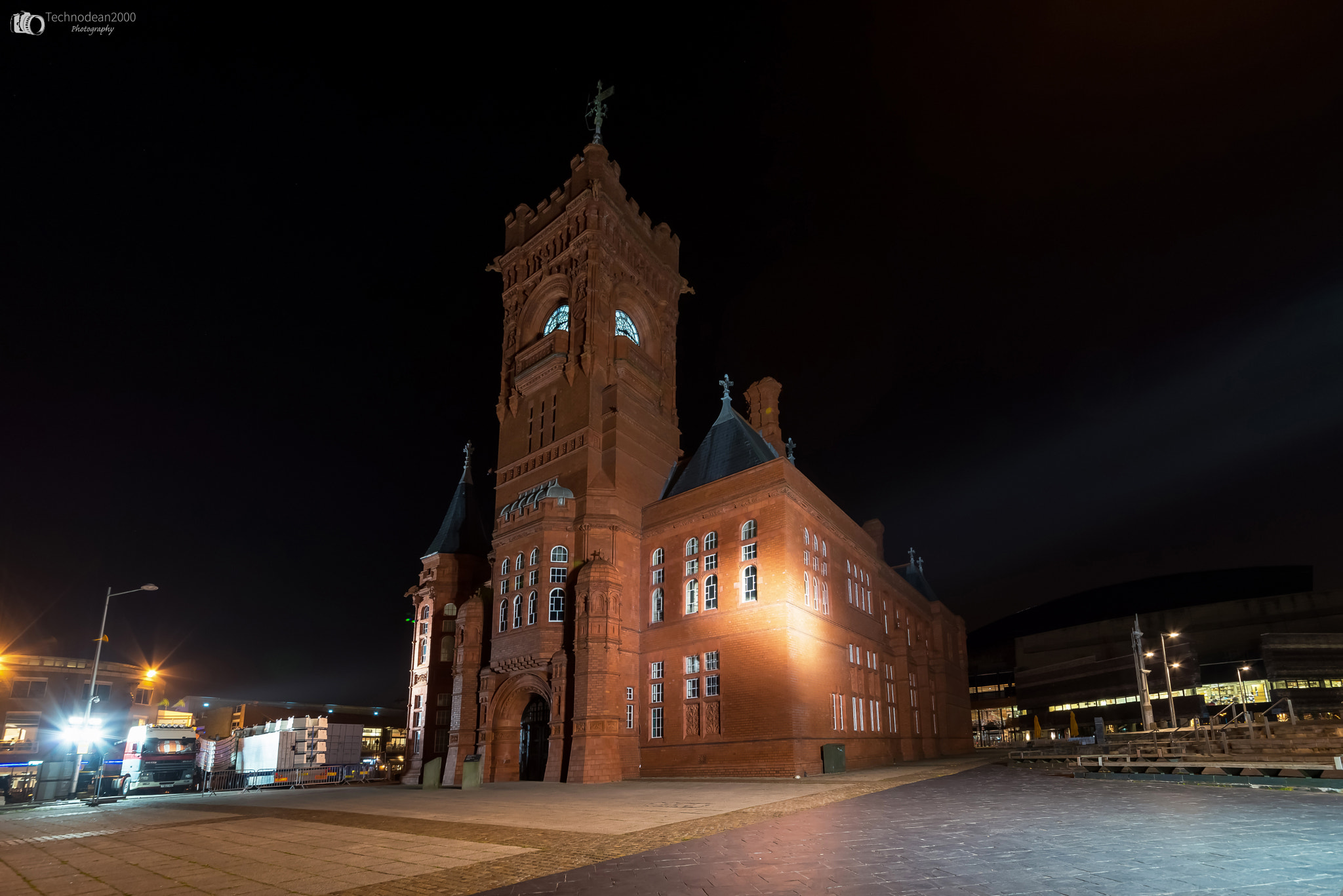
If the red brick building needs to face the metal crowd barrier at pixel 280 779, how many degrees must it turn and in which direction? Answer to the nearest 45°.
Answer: approximately 45° to its right

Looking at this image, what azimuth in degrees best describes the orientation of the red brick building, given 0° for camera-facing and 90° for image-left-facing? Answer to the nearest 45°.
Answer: approximately 45°

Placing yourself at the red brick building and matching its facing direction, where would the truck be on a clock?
The truck is roughly at 2 o'clock from the red brick building.

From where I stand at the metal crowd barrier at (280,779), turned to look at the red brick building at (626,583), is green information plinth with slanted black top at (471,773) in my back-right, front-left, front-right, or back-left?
front-right
